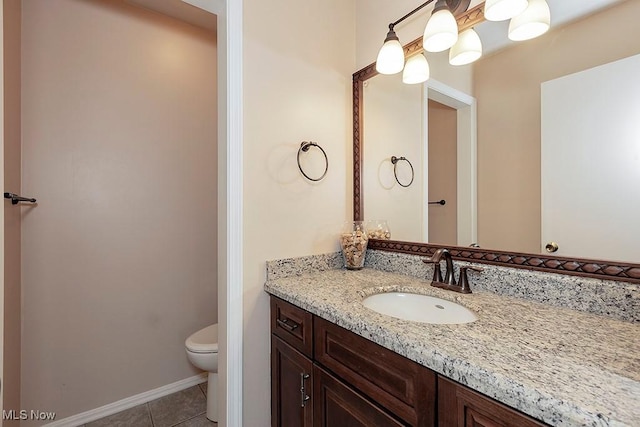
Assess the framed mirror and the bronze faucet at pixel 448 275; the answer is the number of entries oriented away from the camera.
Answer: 0

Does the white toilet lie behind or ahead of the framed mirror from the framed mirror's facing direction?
ahead

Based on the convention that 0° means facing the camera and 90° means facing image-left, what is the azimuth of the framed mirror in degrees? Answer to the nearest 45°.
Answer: approximately 45°

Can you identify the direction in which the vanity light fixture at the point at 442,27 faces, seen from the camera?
facing the viewer and to the left of the viewer

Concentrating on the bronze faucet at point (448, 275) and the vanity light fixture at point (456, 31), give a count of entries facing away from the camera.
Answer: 0
